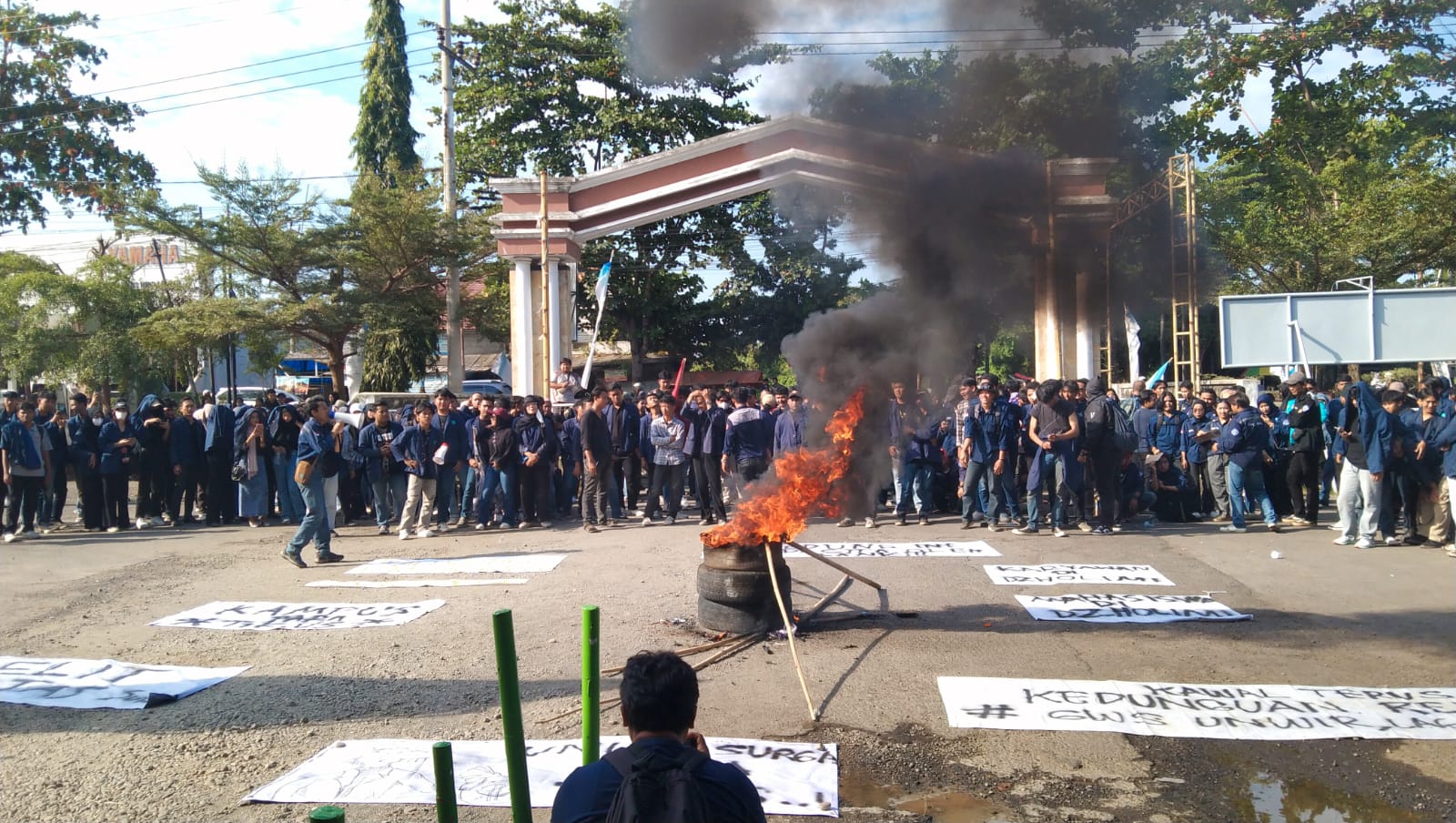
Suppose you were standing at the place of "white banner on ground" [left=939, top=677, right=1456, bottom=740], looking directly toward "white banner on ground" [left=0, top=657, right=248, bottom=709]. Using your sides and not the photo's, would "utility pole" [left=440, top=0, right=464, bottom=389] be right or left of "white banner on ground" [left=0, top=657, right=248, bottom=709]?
right

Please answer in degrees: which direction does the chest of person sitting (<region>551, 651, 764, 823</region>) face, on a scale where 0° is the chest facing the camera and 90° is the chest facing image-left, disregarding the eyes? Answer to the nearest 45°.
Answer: approximately 180°

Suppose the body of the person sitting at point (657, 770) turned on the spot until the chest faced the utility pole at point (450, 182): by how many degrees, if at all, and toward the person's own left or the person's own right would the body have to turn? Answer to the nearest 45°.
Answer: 0° — they already face it

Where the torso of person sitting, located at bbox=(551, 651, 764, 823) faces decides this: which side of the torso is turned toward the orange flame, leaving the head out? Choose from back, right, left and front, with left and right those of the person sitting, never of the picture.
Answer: front

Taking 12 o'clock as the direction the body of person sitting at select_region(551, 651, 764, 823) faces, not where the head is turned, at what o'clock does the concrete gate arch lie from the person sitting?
The concrete gate arch is roughly at 12 o'clock from the person sitting.

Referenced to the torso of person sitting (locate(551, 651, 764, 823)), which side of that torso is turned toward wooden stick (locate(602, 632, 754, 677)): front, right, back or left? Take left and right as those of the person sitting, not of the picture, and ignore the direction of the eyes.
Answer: front

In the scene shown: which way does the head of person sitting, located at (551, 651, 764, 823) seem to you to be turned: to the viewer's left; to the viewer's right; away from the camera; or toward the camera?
away from the camera

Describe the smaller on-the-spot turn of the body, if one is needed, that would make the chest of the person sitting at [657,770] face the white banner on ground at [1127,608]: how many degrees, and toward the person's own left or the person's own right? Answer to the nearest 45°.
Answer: approximately 45° to the person's own right

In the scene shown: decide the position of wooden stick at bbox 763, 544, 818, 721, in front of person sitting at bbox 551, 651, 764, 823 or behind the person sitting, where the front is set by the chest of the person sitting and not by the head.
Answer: in front

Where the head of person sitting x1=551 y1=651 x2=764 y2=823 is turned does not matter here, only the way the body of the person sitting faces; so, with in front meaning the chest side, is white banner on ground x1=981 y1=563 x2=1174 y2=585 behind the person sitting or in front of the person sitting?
in front

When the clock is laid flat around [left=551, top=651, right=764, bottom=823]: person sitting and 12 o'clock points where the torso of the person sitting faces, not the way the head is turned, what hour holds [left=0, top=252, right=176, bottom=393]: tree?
The tree is roughly at 11 o'clock from the person sitting.

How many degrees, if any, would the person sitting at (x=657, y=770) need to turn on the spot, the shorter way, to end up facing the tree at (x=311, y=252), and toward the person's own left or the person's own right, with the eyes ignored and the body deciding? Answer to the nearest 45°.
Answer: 0° — they already face it

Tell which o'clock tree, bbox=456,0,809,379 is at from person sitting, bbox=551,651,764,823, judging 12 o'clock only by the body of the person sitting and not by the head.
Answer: The tree is roughly at 12 o'clock from the person sitting.

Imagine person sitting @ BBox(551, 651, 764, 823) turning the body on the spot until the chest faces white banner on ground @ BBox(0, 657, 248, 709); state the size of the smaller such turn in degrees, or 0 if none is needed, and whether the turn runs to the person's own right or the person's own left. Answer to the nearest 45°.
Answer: approximately 45° to the person's own left

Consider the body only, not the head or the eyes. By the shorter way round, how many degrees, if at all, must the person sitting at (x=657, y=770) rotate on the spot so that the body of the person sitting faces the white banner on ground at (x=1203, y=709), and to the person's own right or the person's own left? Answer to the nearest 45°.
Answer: approximately 45° to the person's own right

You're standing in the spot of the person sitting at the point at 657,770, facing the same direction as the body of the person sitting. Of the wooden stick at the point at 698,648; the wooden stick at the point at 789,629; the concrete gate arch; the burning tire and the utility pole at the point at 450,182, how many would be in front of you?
5
